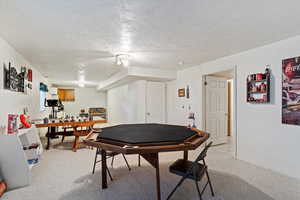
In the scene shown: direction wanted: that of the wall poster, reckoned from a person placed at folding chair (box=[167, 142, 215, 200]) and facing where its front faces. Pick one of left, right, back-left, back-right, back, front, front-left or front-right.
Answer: right

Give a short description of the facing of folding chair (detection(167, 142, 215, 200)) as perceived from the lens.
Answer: facing away from the viewer and to the left of the viewer

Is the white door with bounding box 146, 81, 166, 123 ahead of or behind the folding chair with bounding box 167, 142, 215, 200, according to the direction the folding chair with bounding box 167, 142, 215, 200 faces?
ahead

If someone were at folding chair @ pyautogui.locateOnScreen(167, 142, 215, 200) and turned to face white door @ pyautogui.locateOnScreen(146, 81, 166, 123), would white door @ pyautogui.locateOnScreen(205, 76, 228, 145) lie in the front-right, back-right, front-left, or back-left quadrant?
front-right

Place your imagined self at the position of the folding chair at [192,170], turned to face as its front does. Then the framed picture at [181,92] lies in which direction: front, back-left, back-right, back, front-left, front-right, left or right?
front-right

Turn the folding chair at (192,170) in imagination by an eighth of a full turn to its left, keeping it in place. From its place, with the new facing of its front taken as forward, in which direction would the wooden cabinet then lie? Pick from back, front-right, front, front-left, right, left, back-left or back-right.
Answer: front-right

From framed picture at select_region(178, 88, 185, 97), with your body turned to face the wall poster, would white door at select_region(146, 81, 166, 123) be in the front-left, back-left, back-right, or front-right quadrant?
back-right

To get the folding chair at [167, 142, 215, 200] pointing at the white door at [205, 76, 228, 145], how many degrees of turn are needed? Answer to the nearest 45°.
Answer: approximately 45° to its right
